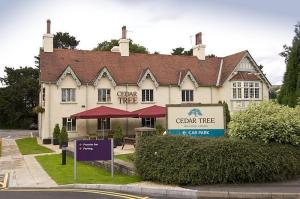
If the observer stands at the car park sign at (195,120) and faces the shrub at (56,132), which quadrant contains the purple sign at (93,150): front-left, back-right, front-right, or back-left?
front-left

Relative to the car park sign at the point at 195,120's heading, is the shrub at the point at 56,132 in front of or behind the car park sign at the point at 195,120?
behind

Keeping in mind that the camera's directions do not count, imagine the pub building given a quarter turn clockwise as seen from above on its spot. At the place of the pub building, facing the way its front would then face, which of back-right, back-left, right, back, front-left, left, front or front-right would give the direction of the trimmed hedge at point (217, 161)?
left

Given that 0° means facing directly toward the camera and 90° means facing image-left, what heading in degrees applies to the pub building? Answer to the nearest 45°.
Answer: approximately 0°

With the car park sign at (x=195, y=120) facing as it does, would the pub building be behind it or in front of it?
behind

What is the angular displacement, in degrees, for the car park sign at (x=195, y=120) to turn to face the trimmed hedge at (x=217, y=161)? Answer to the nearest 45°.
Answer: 0° — it already faces it

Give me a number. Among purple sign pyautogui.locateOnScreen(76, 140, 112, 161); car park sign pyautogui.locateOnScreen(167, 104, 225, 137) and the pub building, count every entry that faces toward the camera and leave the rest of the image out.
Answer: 3

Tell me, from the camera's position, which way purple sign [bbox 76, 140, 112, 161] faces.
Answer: facing the viewer

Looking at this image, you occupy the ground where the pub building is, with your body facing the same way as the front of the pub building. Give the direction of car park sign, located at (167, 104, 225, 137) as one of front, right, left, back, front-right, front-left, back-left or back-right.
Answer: front

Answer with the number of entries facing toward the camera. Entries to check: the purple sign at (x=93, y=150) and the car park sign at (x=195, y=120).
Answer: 2

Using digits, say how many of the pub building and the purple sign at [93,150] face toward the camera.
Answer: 2

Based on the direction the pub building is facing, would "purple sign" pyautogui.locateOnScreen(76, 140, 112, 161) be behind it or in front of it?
in front

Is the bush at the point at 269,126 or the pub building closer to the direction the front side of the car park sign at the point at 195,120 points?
the bush
